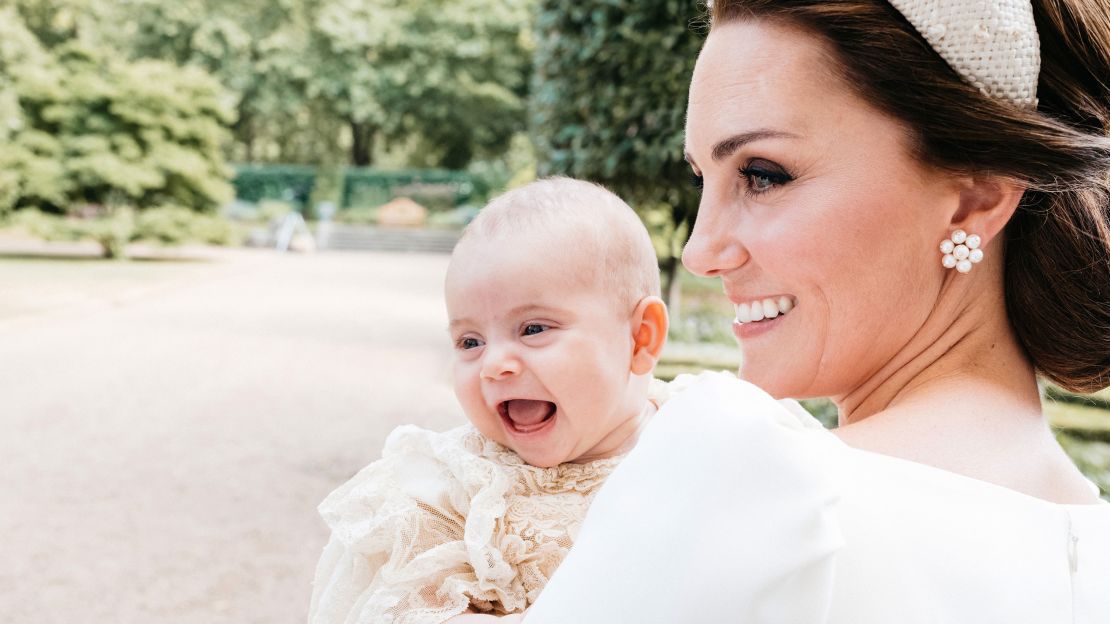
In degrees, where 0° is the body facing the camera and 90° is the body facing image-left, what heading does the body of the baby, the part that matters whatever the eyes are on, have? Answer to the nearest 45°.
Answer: approximately 45°

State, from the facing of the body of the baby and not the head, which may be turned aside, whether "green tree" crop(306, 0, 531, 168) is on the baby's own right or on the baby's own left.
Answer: on the baby's own right

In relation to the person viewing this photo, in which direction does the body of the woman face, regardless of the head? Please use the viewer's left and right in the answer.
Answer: facing away from the viewer and to the left of the viewer

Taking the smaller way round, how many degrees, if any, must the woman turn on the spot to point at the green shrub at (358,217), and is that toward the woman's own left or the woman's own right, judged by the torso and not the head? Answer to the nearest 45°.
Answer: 0° — they already face it

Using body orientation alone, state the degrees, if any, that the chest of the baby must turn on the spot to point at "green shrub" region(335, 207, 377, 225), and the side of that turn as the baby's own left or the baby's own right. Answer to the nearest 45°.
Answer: approximately 135° to the baby's own right

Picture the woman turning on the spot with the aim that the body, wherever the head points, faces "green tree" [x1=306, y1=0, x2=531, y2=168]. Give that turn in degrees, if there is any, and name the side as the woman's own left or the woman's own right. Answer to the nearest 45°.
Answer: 0° — they already face it
